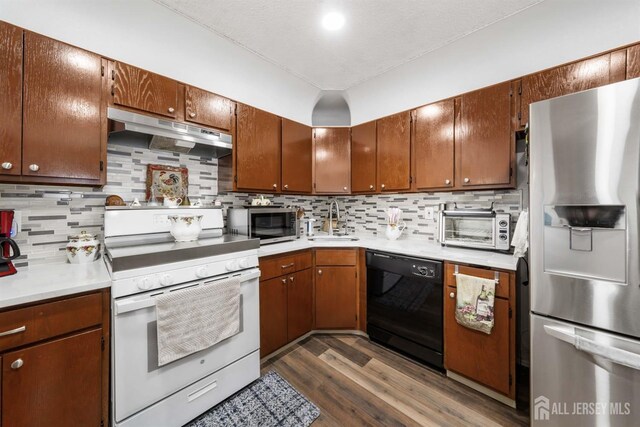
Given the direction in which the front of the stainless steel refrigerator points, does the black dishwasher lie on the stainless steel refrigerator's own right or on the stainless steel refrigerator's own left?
on the stainless steel refrigerator's own right

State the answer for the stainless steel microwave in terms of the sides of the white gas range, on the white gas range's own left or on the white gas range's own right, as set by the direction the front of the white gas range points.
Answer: on the white gas range's own left
